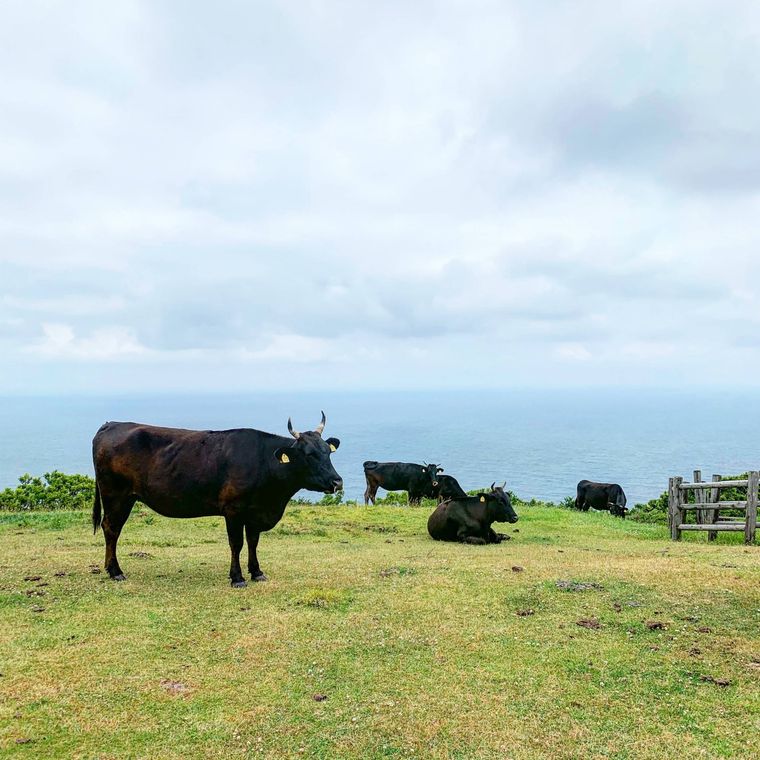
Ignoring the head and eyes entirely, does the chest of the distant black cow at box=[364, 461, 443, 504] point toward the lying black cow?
no

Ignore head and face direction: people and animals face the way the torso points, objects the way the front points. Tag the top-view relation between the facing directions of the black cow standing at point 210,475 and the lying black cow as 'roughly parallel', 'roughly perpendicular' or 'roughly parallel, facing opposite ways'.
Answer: roughly parallel

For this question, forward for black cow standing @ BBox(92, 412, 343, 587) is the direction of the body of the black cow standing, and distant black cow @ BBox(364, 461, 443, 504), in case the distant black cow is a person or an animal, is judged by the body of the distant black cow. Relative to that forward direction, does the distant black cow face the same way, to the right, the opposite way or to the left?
the same way

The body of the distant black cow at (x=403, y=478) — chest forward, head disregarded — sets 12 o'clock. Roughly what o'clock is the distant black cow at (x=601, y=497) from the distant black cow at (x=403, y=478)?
the distant black cow at (x=601, y=497) is roughly at 12 o'clock from the distant black cow at (x=403, y=478).

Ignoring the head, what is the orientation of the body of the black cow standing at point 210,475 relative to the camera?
to the viewer's right

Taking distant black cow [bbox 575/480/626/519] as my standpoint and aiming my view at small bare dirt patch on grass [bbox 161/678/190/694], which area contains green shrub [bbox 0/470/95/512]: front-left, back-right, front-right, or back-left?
front-right

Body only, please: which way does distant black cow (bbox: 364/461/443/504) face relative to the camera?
to the viewer's right

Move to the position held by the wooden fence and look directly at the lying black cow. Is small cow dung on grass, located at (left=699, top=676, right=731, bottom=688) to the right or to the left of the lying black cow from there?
left

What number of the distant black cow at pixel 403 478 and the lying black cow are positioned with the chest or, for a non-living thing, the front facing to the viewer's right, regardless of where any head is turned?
2

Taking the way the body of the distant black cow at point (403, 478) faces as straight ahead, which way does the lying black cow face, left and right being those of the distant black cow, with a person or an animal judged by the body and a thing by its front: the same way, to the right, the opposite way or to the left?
the same way

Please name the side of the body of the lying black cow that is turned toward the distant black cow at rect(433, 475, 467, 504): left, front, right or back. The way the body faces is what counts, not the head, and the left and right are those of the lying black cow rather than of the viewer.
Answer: left

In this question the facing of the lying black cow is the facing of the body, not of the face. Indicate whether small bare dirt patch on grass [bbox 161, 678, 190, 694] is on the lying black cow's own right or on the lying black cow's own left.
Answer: on the lying black cow's own right

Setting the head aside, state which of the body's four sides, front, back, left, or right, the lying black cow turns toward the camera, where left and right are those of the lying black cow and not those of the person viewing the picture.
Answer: right

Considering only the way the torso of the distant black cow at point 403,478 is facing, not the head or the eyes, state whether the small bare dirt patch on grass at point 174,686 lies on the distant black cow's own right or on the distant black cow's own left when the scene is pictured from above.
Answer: on the distant black cow's own right

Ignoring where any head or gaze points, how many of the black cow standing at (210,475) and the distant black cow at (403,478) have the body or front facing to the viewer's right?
2
